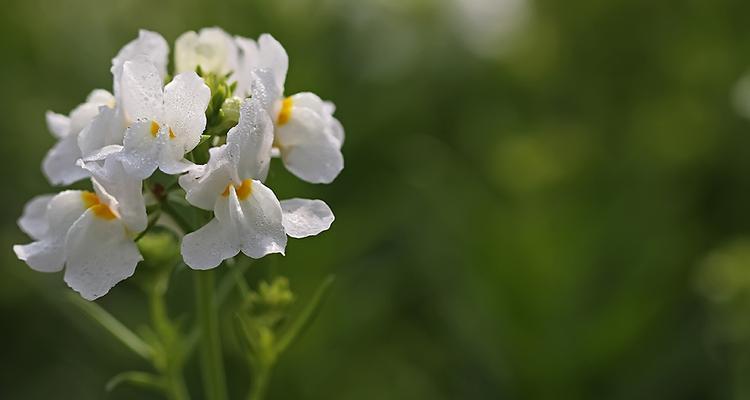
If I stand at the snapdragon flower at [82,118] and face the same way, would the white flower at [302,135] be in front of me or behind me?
behind

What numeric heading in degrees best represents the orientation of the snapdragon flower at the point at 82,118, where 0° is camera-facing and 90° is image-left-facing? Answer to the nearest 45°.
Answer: approximately 90°

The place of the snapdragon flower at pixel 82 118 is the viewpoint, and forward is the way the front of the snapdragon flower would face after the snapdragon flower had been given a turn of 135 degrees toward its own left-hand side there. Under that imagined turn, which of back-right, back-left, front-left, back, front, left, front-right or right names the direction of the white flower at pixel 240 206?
front
